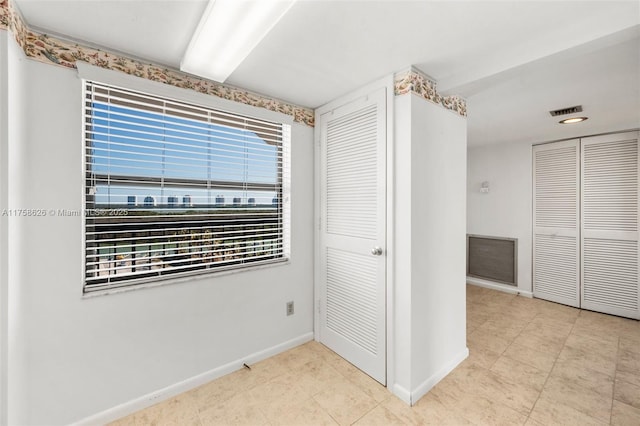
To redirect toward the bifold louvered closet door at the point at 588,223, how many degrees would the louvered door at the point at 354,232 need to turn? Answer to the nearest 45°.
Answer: approximately 180°

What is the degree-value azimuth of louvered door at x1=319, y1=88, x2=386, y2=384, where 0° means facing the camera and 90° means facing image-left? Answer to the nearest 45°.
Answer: approximately 45°

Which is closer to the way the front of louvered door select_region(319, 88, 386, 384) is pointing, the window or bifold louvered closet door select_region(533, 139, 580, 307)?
the window

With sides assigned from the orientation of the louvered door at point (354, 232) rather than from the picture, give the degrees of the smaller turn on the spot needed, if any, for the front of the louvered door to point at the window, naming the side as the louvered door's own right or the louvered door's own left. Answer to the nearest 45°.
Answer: approximately 45° to the louvered door's own right

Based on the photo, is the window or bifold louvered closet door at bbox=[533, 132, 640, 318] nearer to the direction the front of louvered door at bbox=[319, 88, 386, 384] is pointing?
the window

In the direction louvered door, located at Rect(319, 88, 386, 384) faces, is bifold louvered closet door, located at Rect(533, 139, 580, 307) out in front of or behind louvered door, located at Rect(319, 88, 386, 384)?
behind
